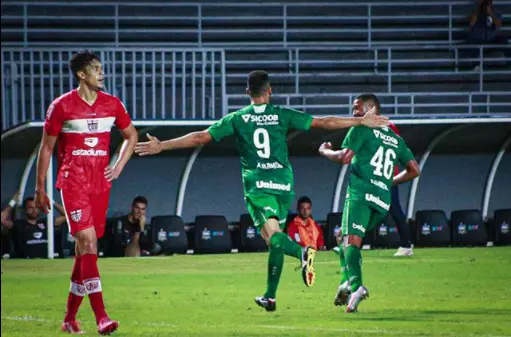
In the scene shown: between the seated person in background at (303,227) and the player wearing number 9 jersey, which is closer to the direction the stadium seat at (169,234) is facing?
the player wearing number 9 jersey

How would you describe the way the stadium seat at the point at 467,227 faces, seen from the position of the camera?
facing the viewer

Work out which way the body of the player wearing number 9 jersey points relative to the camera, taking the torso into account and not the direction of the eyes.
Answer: away from the camera

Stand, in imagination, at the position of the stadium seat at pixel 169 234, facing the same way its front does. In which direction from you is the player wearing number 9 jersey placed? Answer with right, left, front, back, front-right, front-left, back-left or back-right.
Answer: front

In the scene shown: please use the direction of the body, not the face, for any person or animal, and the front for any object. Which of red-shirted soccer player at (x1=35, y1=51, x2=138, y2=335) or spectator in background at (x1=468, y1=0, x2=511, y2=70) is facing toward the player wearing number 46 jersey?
the spectator in background

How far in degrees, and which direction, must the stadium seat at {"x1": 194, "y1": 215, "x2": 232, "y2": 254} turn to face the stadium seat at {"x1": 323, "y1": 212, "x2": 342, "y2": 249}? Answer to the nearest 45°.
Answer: approximately 90° to its left

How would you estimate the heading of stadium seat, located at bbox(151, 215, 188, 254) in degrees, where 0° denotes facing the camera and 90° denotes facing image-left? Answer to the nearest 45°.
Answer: approximately 0°

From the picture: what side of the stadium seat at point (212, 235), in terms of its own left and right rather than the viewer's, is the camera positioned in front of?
front

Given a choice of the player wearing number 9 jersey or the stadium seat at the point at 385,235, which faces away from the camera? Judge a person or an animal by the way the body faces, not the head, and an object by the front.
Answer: the player wearing number 9 jersey

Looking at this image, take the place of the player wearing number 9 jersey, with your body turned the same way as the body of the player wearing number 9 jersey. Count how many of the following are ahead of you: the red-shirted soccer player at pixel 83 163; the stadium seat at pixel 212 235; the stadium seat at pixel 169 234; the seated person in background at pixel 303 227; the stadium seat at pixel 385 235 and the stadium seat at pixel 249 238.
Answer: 5

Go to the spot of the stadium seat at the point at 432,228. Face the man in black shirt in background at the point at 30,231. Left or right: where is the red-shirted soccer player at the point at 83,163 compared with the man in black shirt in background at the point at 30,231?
left

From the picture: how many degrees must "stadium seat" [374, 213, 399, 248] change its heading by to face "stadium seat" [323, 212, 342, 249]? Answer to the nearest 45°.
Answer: approximately 90° to its right

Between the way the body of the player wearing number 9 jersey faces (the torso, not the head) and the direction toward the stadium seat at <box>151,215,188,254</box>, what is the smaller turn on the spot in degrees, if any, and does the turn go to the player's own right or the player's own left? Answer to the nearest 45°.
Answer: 0° — they already face it

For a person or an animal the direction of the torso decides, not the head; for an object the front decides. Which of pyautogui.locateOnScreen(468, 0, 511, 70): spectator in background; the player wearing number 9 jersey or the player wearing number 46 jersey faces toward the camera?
the spectator in background

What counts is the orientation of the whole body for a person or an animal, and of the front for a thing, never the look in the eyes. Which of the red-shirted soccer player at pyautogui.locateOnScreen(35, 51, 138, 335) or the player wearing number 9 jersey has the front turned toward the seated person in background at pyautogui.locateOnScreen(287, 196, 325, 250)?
the player wearing number 9 jersey

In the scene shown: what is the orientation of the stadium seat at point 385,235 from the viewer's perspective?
toward the camera

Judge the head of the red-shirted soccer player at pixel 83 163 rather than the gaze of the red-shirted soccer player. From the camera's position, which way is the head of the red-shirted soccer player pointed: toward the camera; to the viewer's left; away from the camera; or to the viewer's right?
to the viewer's right
